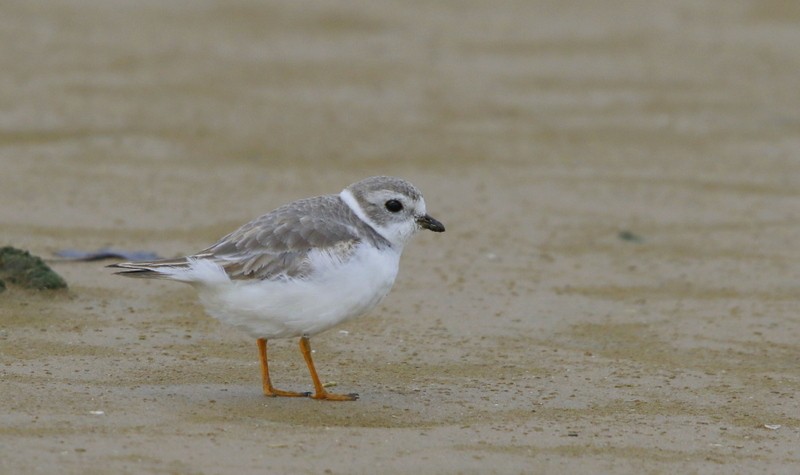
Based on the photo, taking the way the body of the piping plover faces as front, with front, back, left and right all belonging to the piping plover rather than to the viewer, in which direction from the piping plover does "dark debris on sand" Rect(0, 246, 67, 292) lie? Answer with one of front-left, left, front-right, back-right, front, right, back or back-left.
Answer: back-left

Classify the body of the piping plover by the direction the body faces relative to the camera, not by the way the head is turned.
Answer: to the viewer's right
